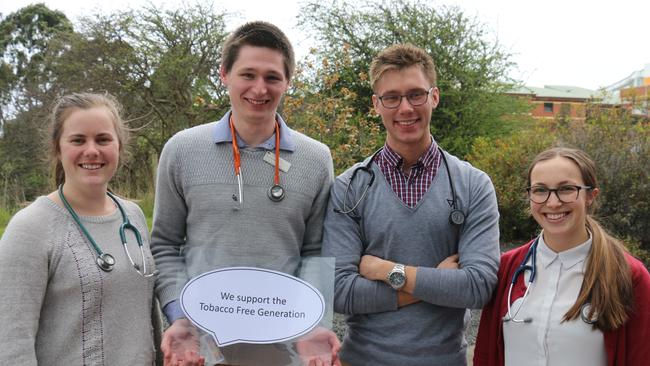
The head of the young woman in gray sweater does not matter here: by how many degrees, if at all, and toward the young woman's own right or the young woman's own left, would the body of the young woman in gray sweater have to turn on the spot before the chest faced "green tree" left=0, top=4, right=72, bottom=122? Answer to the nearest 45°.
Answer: approximately 135° to the young woman's own left

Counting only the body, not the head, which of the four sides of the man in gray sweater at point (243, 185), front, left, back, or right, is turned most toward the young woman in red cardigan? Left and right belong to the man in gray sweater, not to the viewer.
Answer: left

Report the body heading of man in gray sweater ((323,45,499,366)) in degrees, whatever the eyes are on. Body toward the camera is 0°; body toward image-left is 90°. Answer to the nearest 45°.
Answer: approximately 0°

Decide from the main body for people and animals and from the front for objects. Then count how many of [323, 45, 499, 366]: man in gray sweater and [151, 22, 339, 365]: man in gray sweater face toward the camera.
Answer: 2

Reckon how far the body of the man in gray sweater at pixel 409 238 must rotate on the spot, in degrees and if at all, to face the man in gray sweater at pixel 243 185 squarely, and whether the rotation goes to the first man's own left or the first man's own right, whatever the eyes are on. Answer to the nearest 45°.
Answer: approximately 90° to the first man's own right

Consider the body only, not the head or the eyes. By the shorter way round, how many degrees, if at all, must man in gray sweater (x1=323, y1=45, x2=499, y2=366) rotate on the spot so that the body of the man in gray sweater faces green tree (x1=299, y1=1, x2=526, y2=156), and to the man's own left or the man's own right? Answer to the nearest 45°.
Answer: approximately 180°

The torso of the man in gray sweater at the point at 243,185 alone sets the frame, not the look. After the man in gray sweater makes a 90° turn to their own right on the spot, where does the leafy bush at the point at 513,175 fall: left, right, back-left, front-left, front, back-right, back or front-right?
back-right

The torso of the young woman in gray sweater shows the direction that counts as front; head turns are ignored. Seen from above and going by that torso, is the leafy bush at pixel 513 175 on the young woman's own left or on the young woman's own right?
on the young woman's own left
